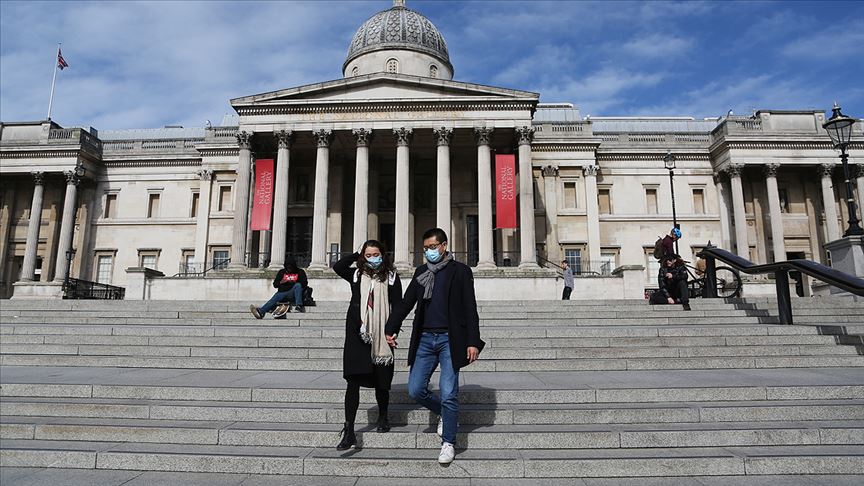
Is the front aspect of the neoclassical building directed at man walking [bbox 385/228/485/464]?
yes

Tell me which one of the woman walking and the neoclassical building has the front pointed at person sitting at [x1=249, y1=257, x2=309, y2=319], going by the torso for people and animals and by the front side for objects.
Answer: the neoclassical building

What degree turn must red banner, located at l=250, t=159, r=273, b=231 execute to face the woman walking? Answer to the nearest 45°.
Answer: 0° — it already faces them

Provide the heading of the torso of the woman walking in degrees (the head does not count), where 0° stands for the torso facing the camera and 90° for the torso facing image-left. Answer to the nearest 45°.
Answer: approximately 0°

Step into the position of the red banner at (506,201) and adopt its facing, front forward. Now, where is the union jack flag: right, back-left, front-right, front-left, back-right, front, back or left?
right

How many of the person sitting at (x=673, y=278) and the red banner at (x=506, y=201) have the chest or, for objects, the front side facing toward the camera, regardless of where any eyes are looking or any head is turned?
2

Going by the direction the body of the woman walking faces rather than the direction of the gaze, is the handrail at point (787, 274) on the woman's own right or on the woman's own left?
on the woman's own left

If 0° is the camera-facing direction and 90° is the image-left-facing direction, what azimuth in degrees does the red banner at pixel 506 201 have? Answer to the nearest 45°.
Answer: approximately 0°
